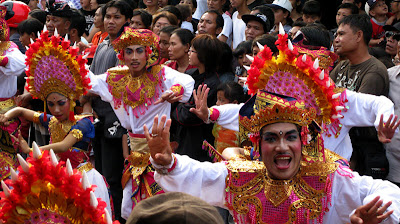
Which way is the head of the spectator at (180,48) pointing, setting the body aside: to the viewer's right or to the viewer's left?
to the viewer's left

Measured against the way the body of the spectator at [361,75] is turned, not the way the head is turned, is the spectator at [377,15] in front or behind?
behind

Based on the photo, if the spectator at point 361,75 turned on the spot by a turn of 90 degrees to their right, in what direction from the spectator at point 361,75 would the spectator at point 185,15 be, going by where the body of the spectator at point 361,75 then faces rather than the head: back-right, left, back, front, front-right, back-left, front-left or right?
front

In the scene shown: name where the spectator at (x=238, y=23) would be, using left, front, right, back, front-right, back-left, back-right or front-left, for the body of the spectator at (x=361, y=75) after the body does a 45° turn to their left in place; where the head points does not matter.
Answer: back-right

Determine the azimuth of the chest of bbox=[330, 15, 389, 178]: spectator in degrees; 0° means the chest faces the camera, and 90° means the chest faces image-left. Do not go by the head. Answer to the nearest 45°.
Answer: approximately 45°
